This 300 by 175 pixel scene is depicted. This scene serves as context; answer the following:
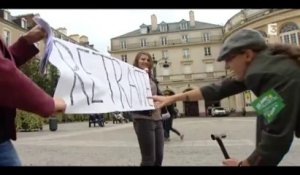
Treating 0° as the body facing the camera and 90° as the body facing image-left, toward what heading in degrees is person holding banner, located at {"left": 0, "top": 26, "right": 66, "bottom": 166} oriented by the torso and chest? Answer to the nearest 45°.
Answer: approximately 270°

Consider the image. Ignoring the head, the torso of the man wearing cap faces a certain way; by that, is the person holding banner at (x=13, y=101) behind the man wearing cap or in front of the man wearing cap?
in front

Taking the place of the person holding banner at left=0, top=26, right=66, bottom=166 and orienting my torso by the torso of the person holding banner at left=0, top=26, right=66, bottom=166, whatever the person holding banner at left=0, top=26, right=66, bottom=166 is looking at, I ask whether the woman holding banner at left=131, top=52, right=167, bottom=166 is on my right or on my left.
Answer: on my left

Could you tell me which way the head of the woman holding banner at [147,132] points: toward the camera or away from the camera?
toward the camera

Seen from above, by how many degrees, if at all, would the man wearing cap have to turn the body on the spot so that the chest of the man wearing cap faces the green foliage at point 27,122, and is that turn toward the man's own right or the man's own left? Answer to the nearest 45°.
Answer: approximately 45° to the man's own right

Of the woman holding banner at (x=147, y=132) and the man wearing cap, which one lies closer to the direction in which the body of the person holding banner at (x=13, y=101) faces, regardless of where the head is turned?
the man wearing cap

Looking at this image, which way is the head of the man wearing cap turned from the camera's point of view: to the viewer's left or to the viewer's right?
to the viewer's left

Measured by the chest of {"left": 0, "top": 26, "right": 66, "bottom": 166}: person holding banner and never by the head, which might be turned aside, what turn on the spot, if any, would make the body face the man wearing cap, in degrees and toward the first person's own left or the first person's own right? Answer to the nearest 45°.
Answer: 0° — they already face them

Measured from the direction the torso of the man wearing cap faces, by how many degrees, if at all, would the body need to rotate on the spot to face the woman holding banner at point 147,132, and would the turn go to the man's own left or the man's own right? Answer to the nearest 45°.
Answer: approximately 45° to the man's own right

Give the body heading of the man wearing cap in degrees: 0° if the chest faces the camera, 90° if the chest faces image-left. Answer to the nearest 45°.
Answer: approximately 90°

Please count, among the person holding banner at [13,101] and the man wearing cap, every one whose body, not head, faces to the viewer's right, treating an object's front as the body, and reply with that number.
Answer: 1

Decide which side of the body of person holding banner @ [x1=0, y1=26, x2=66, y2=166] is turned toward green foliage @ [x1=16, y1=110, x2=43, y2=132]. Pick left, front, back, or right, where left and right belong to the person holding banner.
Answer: left
